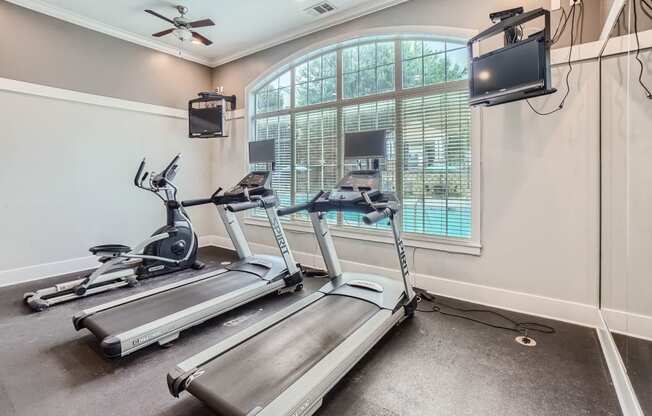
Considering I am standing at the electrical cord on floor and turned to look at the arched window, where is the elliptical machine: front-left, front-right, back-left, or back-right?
front-left

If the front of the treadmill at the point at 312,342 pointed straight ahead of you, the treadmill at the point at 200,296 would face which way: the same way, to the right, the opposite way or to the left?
the same way

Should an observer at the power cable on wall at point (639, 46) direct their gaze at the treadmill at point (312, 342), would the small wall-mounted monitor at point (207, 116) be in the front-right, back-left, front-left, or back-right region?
front-right

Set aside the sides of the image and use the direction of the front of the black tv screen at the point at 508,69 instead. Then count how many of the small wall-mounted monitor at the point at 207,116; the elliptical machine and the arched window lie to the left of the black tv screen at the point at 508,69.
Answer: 0

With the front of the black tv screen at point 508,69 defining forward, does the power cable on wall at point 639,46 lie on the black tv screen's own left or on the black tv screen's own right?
on the black tv screen's own left

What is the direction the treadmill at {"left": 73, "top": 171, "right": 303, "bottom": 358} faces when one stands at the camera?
facing away from the viewer and to the right of the viewer

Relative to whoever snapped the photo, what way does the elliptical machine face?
facing away from the viewer and to the right of the viewer

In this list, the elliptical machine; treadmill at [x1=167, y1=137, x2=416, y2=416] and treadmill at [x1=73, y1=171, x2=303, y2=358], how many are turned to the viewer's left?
0

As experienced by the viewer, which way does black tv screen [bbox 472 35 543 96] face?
facing the viewer and to the left of the viewer

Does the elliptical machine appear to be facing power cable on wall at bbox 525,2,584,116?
no

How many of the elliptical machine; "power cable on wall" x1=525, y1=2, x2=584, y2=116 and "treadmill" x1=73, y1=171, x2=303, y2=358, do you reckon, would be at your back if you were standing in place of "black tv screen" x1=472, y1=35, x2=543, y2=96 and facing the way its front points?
1

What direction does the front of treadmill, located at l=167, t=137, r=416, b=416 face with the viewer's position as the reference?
facing away from the viewer and to the right of the viewer
